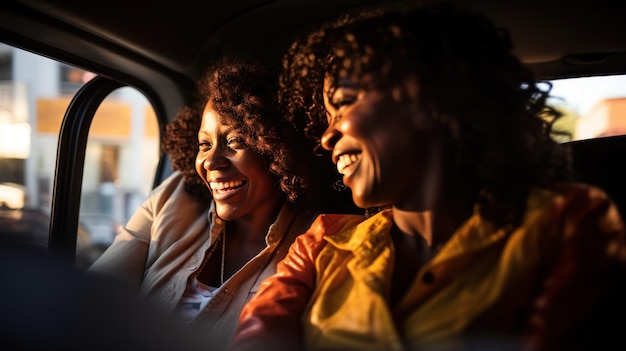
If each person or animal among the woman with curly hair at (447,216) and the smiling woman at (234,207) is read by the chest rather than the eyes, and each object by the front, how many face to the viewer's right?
0

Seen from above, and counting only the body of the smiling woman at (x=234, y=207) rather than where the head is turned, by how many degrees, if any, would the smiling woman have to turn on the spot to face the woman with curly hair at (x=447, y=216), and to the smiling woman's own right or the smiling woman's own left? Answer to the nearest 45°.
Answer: approximately 90° to the smiling woman's own left

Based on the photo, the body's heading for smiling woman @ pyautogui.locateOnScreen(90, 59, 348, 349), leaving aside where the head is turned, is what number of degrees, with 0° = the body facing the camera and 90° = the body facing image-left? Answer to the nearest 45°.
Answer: approximately 45°

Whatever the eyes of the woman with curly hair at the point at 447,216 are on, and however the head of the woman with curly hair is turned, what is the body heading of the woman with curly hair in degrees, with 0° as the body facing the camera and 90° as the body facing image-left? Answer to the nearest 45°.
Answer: approximately 45°

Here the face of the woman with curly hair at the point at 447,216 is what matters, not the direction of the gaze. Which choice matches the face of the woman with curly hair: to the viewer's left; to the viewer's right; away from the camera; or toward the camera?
to the viewer's left
